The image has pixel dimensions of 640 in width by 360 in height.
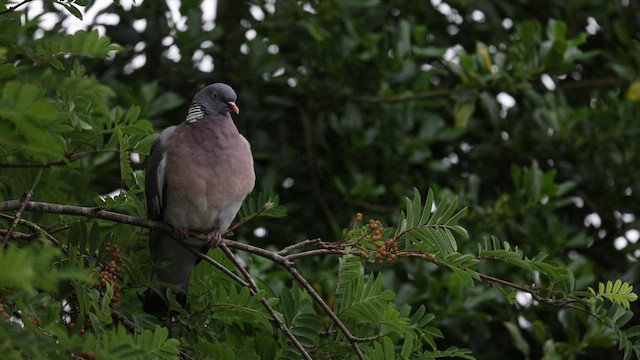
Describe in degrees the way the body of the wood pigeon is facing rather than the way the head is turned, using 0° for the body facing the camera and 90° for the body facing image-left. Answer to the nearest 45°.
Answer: approximately 315°

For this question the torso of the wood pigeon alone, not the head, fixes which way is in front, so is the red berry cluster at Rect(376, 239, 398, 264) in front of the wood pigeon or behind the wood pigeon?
in front
